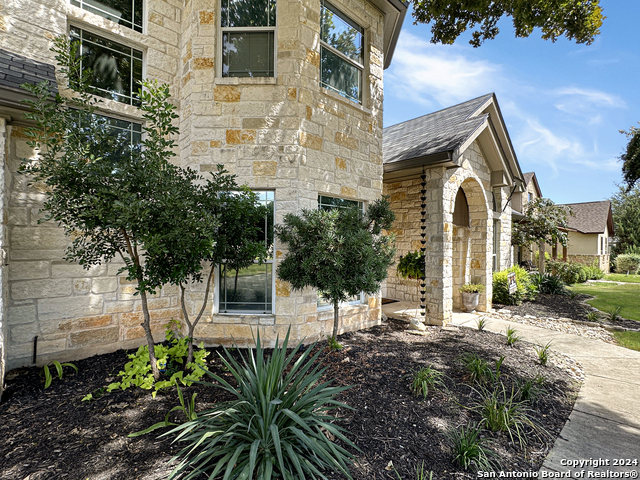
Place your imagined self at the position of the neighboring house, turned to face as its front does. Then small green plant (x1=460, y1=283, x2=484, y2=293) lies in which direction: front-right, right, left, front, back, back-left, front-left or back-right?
right

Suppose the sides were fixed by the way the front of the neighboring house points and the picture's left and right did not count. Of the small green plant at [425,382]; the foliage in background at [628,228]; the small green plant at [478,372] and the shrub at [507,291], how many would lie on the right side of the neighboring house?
3

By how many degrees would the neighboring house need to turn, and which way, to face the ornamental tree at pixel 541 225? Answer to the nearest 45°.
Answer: approximately 90° to its right

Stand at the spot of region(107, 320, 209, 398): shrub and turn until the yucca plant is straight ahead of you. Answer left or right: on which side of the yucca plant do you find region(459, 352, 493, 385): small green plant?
left

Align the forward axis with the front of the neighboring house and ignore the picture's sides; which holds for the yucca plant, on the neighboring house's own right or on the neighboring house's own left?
on the neighboring house's own right

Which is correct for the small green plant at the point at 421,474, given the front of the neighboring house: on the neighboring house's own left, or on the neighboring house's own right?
on the neighboring house's own right

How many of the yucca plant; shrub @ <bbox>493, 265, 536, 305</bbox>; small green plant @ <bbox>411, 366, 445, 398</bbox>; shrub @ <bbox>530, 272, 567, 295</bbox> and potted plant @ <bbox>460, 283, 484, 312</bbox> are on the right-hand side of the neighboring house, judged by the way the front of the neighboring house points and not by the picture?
5

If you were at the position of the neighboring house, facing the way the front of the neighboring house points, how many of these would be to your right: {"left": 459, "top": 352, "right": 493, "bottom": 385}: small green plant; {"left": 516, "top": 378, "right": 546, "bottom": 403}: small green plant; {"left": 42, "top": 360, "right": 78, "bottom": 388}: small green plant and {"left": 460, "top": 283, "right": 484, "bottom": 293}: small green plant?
4

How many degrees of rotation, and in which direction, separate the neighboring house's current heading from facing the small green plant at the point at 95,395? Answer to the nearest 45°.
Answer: approximately 90° to its right

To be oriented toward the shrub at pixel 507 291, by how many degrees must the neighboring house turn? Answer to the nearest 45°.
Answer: approximately 90° to its right
